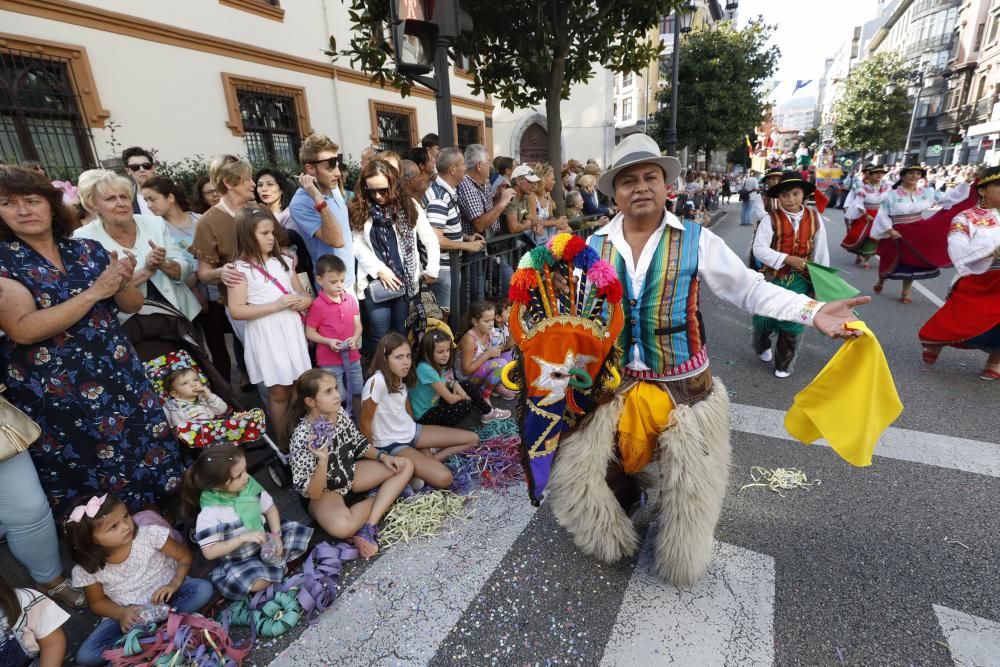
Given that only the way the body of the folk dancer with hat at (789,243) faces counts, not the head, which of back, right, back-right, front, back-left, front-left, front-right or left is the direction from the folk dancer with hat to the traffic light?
front-right

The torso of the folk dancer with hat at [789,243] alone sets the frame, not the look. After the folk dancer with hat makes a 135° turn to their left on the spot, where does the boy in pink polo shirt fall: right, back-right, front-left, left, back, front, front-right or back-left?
back

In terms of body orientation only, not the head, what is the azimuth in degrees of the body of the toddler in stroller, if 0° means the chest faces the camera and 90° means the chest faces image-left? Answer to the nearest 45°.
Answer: approximately 315°

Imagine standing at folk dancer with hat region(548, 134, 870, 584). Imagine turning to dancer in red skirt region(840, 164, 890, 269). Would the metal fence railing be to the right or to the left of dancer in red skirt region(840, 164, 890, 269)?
left

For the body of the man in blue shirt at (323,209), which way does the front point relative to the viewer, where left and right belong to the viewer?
facing the viewer and to the right of the viewer

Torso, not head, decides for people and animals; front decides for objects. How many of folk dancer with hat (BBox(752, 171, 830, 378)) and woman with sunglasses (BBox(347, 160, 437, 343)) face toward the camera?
2

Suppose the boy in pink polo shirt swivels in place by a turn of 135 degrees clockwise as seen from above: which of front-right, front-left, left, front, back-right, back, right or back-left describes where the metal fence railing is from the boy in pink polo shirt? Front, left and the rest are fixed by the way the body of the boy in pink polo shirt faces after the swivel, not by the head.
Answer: back-right

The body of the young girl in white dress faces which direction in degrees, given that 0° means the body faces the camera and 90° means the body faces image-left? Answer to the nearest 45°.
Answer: approximately 315°
